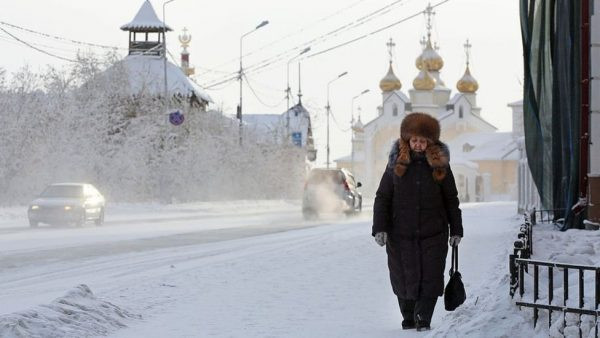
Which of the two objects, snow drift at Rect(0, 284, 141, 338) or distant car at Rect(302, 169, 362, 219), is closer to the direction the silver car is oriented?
the snow drift

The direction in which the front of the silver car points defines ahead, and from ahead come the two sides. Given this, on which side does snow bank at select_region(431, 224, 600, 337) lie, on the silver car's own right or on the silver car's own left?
on the silver car's own left

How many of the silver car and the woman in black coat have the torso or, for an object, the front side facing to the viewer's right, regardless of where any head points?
0

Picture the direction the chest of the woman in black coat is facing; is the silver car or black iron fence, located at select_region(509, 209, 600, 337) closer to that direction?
the black iron fence

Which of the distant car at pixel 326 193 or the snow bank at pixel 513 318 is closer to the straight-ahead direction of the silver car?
the snow bank

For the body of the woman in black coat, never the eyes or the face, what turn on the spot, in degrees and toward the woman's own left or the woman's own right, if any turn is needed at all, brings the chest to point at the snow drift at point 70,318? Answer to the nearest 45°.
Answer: approximately 90° to the woman's own right

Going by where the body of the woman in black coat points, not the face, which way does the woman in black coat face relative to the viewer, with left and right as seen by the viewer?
facing the viewer

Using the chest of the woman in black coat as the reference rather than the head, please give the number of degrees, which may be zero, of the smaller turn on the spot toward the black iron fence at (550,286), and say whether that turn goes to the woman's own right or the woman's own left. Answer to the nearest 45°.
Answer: approximately 45° to the woman's own left

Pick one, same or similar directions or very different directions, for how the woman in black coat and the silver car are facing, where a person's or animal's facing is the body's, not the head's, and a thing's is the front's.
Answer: same or similar directions

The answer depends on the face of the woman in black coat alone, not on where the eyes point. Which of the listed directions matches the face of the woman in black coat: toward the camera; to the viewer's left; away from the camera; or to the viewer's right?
toward the camera
